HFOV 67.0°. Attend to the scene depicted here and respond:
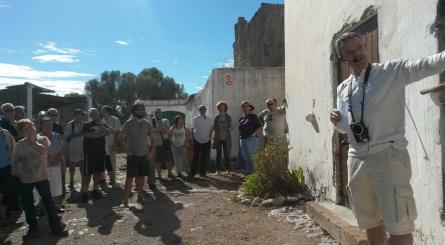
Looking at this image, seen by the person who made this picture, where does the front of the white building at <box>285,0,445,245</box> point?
facing the viewer and to the left of the viewer

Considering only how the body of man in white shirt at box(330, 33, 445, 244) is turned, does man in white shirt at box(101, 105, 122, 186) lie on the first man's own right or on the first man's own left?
on the first man's own right

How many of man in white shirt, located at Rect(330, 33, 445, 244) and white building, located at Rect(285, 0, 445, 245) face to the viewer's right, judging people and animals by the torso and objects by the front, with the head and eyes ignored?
0

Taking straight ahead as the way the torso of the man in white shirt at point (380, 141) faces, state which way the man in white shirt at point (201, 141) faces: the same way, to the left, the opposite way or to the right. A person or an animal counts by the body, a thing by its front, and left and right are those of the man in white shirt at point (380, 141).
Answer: to the left

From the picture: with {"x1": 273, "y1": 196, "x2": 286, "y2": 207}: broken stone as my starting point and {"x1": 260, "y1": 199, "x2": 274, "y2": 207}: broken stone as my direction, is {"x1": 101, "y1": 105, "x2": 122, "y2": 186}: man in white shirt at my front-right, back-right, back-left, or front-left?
front-right

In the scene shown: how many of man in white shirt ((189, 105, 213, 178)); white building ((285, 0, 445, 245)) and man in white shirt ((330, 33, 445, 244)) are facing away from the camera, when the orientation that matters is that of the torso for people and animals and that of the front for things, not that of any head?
0

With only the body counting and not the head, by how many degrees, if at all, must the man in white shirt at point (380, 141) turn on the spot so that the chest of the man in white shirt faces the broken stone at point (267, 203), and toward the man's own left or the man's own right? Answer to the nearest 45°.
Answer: approximately 90° to the man's own right

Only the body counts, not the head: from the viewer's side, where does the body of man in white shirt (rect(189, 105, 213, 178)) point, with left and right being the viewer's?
facing the viewer
